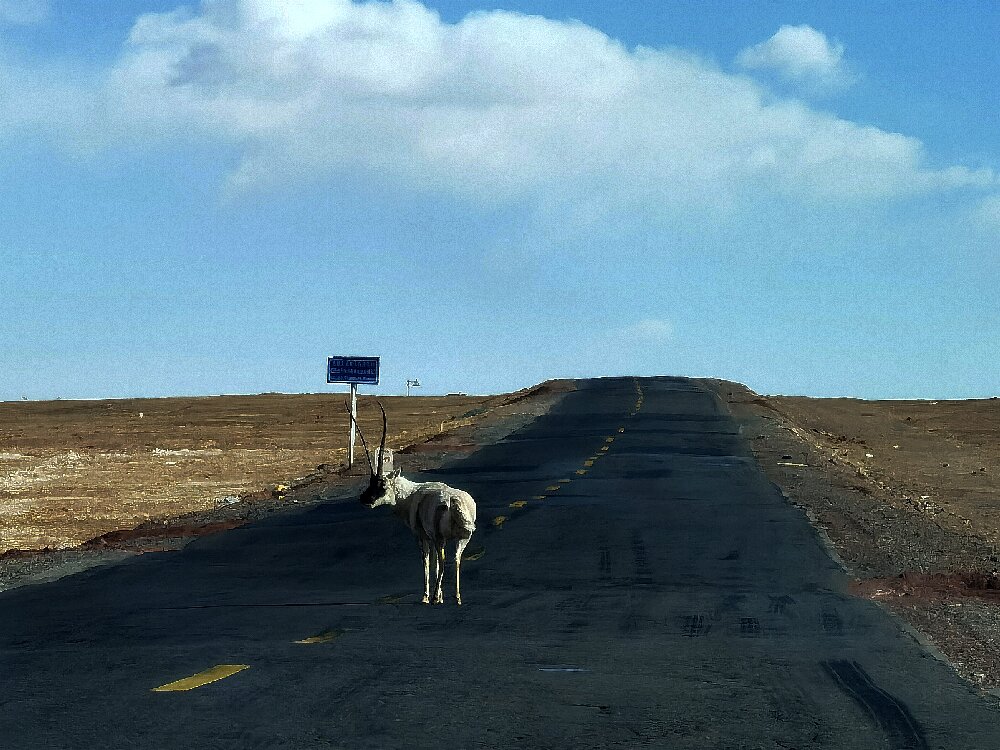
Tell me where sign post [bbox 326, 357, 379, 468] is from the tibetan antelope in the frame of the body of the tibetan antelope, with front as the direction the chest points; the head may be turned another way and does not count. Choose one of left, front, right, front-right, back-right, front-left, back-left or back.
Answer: front-right

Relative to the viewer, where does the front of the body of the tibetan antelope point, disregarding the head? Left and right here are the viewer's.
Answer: facing away from the viewer and to the left of the viewer
